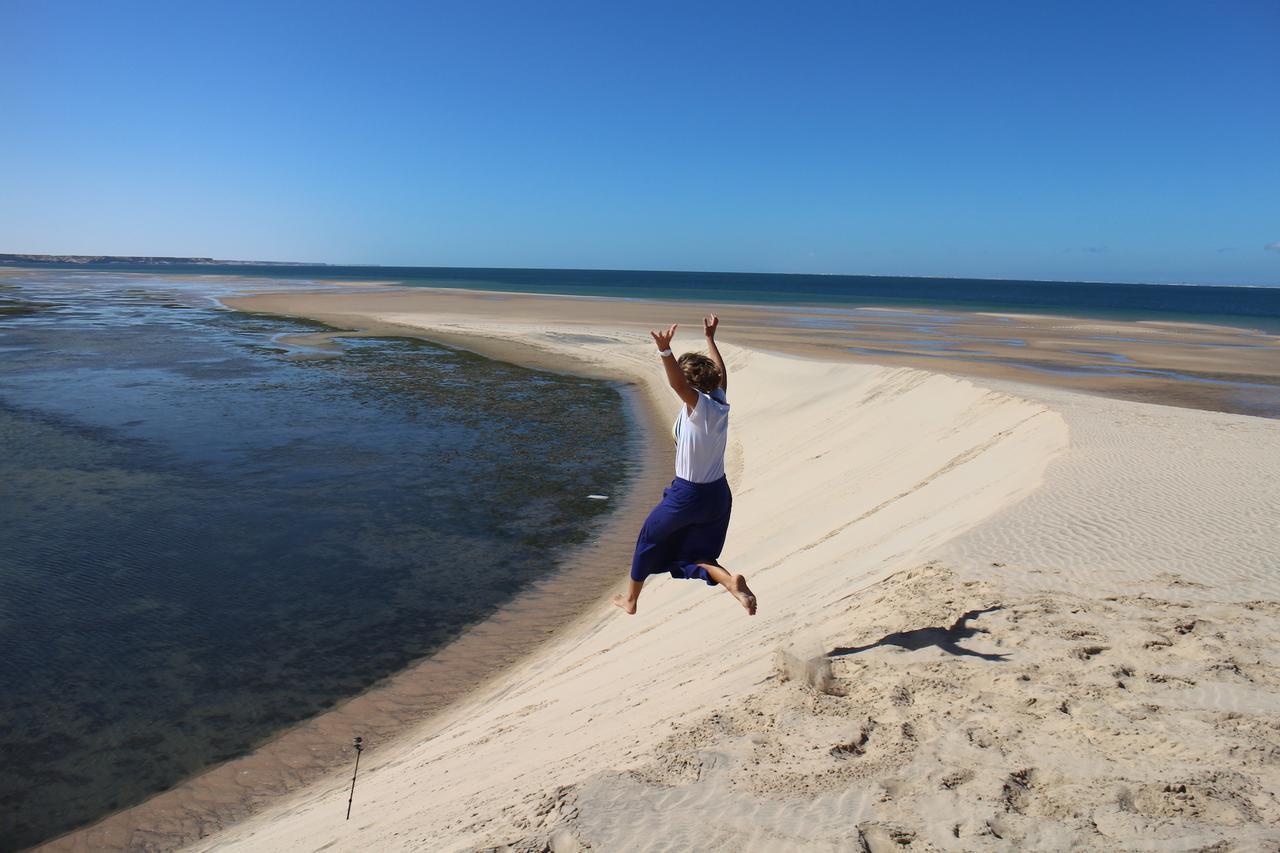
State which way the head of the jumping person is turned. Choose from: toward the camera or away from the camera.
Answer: away from the camera

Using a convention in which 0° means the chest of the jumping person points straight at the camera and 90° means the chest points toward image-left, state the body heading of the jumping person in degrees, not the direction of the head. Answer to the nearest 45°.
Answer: approximately 135°
